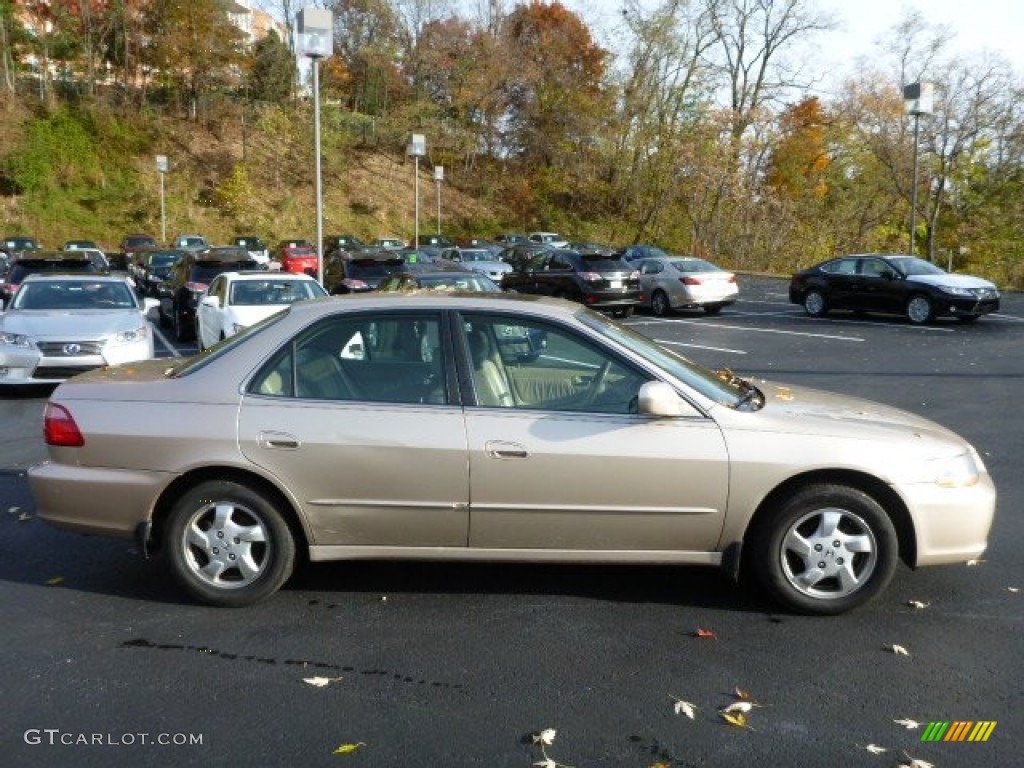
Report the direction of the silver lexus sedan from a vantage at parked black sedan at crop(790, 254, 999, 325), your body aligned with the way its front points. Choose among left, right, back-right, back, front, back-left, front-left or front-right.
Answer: right

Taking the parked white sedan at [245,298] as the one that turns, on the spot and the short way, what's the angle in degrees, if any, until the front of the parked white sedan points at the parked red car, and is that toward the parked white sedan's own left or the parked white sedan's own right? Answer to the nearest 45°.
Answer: approximately 135° to the parked white sedan's own left

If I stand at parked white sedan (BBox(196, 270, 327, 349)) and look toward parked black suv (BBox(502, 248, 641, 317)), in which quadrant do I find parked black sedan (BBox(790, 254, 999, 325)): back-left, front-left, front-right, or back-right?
front-right

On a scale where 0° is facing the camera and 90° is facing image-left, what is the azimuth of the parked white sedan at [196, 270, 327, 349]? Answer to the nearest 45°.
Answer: approximately 315°

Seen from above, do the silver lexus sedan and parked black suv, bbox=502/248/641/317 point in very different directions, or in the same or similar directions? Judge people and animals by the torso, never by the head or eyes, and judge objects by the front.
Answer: very different directions

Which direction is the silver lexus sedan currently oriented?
toward the camera

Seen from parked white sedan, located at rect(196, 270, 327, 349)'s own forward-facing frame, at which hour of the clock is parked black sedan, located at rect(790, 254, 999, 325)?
The parked black sedan is roughly at 10 o'clock from the parked white sedan.

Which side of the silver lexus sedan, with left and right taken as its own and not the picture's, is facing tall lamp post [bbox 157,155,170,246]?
back

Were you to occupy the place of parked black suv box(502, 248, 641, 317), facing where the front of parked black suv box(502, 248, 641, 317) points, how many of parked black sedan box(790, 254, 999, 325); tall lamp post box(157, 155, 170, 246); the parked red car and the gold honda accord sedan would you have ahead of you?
2

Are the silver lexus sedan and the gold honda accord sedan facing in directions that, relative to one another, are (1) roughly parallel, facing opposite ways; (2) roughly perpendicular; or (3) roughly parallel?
roughly perpendicular

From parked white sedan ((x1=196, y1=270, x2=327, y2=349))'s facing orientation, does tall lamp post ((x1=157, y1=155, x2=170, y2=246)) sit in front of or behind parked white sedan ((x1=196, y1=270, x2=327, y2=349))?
behind

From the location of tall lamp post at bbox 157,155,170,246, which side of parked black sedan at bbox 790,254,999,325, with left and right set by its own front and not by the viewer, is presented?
back

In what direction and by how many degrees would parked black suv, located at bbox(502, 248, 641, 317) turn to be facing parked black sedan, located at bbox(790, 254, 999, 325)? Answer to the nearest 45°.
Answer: approximately 135° to its right

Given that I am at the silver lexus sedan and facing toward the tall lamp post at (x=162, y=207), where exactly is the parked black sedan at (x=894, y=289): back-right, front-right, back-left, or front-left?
front-right

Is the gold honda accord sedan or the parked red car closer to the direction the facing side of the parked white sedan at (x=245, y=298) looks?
the gold honda accord sedan

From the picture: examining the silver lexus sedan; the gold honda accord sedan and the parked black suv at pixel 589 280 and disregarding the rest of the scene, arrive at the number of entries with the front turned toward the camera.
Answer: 1

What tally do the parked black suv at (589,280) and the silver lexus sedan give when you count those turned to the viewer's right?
0

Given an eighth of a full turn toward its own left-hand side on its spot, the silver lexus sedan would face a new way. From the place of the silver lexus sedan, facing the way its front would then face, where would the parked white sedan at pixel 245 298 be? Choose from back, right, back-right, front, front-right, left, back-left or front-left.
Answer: left

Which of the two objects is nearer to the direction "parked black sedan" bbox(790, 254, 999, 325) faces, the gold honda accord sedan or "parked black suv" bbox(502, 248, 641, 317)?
the gold honda accord sedan

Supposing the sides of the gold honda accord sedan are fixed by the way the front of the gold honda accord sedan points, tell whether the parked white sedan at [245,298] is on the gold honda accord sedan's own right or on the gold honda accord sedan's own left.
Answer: on the gold honda accord sedan's own left

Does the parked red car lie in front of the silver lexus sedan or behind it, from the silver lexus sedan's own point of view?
behind
